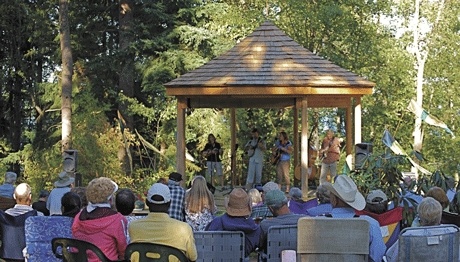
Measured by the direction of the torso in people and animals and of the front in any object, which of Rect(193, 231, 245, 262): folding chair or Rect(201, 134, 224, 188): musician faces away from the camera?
the folding chair

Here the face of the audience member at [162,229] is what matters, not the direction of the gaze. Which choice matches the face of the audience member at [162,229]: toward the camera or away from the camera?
away from the camera

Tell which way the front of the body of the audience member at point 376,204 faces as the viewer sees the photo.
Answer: away from the camera

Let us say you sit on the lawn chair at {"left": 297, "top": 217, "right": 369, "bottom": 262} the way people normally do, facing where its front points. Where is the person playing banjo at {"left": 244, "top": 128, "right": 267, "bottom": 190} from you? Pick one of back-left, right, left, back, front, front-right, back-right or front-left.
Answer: front

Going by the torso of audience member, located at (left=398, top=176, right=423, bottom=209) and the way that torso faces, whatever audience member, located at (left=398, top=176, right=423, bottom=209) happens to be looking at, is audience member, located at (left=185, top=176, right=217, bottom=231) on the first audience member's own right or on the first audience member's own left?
on the first audience member's own left

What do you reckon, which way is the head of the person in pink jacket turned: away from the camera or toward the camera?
away from the camera

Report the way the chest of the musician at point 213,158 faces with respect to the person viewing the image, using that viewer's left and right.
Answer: facing the viewer

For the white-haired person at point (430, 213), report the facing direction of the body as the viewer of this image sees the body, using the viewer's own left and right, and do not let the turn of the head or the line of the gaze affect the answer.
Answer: facing away from the viewer

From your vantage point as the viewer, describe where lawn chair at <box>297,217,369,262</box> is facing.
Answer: facing away from the viewer

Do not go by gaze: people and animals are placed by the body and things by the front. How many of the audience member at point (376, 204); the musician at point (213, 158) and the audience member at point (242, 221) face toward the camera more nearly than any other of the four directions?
1

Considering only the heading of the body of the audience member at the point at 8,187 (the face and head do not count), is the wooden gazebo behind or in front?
in front

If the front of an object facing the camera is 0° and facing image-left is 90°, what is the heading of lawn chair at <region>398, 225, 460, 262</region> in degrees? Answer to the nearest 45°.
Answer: approximately 180°

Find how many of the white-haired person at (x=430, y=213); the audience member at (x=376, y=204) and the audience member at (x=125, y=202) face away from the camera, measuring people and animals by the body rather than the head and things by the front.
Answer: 3

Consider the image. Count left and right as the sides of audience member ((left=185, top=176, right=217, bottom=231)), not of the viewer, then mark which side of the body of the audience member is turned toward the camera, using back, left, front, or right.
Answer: back

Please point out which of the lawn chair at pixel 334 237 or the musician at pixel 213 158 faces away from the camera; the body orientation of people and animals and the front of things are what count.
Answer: the lawn chair

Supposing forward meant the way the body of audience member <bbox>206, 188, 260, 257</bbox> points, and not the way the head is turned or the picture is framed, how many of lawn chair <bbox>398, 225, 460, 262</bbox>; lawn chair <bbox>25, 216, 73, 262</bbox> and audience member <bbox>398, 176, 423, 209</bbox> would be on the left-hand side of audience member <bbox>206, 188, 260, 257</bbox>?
1

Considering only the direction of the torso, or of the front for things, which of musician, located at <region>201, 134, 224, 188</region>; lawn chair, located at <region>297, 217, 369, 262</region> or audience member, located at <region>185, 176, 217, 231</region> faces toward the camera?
the musician

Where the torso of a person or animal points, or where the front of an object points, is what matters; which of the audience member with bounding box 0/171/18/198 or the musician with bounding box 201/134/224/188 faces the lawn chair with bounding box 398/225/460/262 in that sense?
the musician
